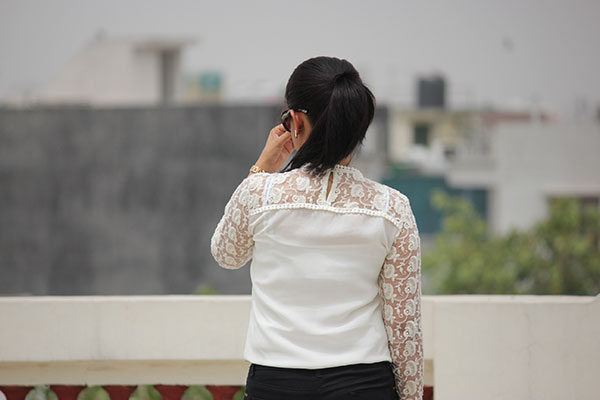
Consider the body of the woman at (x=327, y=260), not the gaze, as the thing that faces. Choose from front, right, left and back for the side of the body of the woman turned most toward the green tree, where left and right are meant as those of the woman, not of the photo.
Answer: front

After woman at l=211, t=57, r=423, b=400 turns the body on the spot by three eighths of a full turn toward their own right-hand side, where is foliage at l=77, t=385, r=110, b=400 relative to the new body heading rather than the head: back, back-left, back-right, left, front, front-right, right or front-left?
back

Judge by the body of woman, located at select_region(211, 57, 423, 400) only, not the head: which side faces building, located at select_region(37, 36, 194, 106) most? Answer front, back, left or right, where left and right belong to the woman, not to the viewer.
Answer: front

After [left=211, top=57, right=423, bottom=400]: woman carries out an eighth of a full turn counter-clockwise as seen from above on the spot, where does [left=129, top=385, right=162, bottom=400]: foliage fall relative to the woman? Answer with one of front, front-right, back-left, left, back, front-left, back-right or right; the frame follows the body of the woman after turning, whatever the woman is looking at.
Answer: front

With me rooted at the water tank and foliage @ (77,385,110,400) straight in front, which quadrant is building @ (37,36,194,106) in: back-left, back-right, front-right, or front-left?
front-right

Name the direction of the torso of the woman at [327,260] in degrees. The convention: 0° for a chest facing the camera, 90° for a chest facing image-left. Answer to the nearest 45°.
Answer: approximately 180°

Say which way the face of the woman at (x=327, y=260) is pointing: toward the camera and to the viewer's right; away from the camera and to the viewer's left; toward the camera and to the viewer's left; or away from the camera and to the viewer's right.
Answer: away from the camera and to the viewer's left

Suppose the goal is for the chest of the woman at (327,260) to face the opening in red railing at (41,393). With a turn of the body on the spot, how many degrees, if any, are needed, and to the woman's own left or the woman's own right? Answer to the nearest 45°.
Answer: approximately 45° to the woman's own left

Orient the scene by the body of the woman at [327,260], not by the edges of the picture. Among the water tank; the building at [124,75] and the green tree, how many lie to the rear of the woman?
0

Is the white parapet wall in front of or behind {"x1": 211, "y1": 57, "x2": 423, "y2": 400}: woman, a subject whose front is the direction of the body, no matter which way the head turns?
in front
